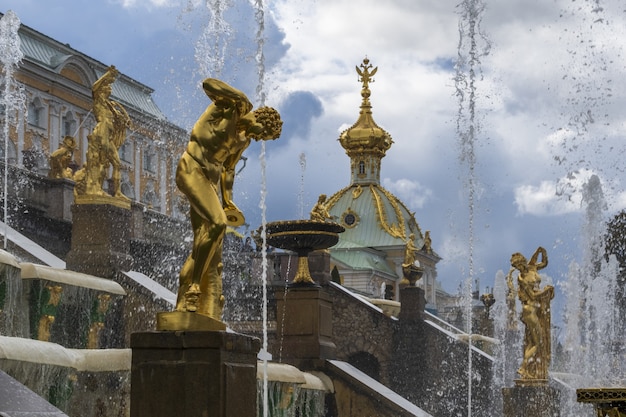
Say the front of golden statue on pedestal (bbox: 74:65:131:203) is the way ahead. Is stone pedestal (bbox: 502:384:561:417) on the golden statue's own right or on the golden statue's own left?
on the golden statue's own left

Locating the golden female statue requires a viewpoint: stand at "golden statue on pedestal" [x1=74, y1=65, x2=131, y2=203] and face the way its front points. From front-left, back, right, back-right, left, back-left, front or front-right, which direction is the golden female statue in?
front-left

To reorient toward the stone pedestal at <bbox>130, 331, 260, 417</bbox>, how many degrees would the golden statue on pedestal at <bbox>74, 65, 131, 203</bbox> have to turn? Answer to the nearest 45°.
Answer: approximately 45° to its right

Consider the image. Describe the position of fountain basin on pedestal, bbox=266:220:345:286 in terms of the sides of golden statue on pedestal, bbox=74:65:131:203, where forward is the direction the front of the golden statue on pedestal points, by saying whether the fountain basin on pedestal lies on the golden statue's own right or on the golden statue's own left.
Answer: on the golden statue's own left

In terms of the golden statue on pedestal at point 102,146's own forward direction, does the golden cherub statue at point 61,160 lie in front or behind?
behind

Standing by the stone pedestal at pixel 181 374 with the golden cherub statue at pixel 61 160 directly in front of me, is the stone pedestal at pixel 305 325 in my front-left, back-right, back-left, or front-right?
front-right

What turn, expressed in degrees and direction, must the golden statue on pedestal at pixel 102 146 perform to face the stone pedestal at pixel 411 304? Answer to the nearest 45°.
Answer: approximately 90° to its left

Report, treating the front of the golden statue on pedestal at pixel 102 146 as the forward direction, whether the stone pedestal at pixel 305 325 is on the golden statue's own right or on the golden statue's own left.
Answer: on the golden statue's own left

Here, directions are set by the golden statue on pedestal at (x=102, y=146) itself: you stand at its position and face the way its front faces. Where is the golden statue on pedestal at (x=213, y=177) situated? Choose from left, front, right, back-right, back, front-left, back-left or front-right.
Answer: front-right

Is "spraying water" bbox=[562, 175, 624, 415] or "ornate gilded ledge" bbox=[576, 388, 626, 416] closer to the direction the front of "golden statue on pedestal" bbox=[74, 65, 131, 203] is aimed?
the ornate gilded ledge

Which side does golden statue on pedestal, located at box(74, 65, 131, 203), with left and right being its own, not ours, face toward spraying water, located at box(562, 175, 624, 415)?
front

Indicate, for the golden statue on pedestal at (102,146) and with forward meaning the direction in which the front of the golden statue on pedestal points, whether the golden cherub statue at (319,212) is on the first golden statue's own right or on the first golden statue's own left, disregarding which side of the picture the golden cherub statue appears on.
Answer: on the first golden statue's own left

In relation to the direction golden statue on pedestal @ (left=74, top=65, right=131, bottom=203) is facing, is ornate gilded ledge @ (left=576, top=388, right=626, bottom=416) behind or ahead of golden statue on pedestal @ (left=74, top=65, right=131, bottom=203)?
ahead
